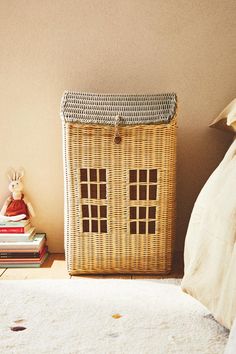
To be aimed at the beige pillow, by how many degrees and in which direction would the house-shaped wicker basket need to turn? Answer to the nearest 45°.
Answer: approximately 90° to its left

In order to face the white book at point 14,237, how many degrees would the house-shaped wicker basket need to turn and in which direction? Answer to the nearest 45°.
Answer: approximately 90° to its right

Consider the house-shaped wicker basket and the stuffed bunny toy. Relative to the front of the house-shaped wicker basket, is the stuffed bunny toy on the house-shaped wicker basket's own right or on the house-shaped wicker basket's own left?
on the house-shaped wicker basket's own right

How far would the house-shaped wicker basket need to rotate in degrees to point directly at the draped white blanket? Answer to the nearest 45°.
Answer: approximately 45° to its left

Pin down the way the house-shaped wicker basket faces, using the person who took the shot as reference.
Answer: facing the viewer
